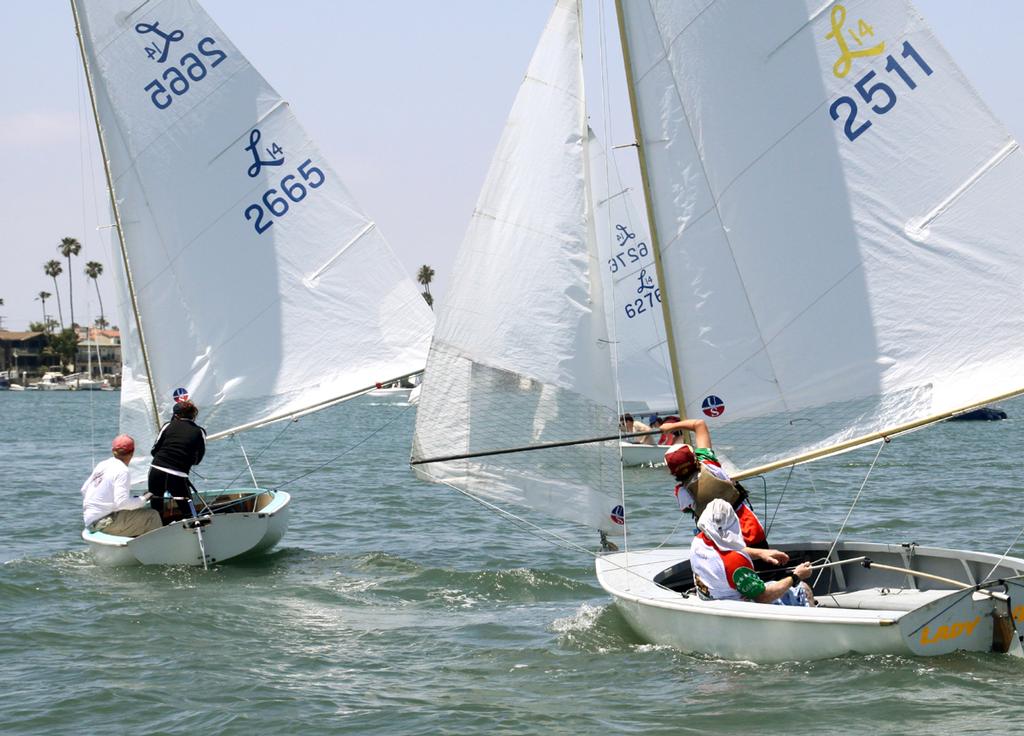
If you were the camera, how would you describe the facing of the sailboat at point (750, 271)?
facing away from the viewer and to the left of the viewer

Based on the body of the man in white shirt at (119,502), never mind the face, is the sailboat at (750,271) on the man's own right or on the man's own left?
on the man's own right

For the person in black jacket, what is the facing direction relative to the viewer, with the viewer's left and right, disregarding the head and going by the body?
facing away from the viewer

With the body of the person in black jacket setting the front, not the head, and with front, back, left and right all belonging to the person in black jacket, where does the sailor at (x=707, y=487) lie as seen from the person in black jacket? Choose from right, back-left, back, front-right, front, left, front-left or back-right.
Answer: back-right

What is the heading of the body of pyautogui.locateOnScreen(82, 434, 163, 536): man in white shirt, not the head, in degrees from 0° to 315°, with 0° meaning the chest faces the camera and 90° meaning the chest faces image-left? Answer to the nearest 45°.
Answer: approximately 225°
